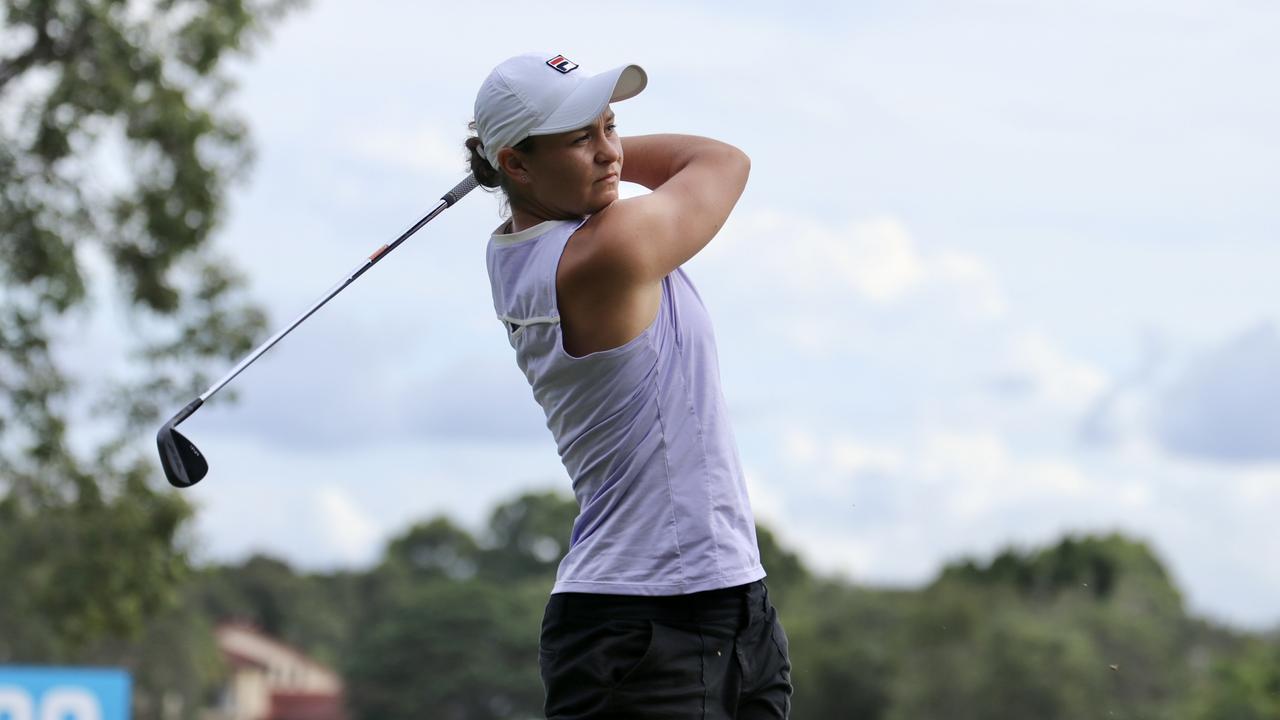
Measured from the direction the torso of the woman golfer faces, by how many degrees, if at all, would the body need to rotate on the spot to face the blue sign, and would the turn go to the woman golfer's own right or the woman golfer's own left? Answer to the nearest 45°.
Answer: approximately 135° to the woman golfer's own left

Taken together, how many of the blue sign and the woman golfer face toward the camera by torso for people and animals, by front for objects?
1

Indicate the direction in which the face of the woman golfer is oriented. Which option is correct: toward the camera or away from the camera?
toward the camera

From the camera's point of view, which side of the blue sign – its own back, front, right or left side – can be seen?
front

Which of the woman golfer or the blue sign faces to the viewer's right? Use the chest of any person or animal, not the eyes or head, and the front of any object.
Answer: the woman golfer

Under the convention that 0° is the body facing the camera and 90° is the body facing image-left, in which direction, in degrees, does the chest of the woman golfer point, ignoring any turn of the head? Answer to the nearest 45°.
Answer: approximately 270°

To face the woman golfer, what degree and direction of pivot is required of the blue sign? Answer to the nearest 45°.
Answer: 0° — it already faces them
